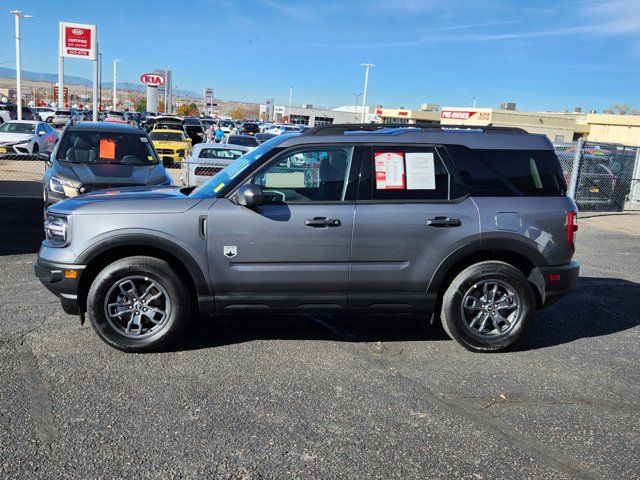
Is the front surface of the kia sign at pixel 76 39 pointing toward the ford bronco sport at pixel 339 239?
yes

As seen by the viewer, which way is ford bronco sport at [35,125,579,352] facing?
to the viewer's left

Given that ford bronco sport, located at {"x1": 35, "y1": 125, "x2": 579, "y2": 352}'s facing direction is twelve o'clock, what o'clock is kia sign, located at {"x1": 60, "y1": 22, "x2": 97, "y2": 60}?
The kia sign is roughly at 2 o'clock from the ford bronco sport.

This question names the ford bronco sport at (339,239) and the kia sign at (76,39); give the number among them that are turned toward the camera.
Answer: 1

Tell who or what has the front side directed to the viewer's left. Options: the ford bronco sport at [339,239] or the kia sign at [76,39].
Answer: the ford bronco sport

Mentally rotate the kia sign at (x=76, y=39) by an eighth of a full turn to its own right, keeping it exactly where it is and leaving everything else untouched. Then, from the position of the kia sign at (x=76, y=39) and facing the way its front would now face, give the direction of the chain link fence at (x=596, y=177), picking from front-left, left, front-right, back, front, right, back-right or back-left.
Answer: left

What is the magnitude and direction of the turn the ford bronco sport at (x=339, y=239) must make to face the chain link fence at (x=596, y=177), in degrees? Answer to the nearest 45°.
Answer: approximately 135° to its right

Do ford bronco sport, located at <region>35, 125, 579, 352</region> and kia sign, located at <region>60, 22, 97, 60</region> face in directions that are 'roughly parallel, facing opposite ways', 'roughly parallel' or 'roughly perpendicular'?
roughly perpendicular

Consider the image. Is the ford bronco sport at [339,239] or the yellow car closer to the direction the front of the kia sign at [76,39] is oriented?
the ford bronco sport

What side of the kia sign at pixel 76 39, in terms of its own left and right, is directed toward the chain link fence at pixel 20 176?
front

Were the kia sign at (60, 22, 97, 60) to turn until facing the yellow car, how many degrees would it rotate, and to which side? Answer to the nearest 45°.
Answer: approximately 45° to its left
